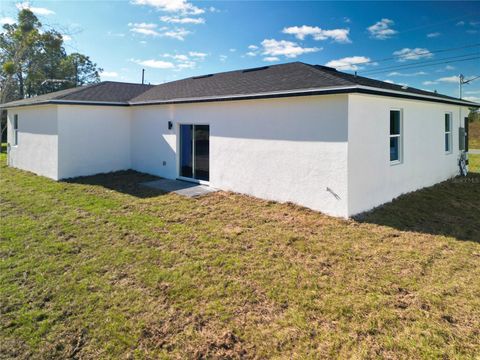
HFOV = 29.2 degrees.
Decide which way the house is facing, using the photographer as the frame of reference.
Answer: facing away from the viewer and to the right of the viewer

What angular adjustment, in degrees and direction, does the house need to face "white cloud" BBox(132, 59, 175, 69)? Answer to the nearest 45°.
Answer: approximately 45° to its left

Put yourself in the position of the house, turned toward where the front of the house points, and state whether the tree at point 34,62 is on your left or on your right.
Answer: on your left

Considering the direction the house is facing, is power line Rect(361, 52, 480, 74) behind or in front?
in front
